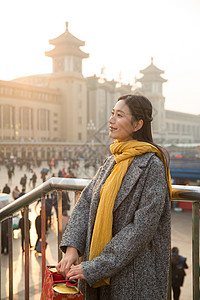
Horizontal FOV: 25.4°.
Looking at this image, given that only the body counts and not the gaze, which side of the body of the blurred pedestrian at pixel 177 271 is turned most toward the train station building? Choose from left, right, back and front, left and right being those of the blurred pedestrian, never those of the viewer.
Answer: front

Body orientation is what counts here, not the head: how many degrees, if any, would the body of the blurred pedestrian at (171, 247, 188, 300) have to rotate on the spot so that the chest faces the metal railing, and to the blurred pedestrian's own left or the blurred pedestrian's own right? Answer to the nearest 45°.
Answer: approximately 180°

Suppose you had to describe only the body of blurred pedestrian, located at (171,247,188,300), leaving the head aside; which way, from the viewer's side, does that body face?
away from the camera

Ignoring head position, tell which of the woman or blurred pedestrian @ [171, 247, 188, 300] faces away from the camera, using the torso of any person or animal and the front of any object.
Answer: the blurred pedestrian

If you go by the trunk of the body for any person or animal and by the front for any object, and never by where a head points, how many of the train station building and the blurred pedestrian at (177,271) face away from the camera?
1

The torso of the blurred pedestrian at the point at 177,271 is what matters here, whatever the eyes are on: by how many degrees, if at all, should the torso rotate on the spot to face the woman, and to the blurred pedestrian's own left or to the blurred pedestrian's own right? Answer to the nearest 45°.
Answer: approximately 180°

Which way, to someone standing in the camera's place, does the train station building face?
facing the viewer and to the right of the viewer

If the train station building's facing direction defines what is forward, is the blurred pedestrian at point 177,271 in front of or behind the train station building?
in front

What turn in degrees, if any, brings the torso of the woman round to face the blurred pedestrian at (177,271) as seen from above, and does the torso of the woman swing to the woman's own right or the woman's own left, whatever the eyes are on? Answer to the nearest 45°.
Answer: approximately 135° to the woman's own right

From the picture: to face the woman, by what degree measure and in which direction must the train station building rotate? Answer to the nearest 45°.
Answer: approximately 45° to its right

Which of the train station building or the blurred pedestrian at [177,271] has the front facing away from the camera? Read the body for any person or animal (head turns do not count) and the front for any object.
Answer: the blurred pedestrian

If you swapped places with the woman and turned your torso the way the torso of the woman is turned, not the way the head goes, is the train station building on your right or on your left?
on your right

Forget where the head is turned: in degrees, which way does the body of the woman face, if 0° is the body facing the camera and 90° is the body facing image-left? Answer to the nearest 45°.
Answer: approximately 45°

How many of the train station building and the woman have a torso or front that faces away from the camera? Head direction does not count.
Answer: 0

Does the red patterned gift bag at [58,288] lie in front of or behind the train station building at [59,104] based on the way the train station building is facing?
in front
